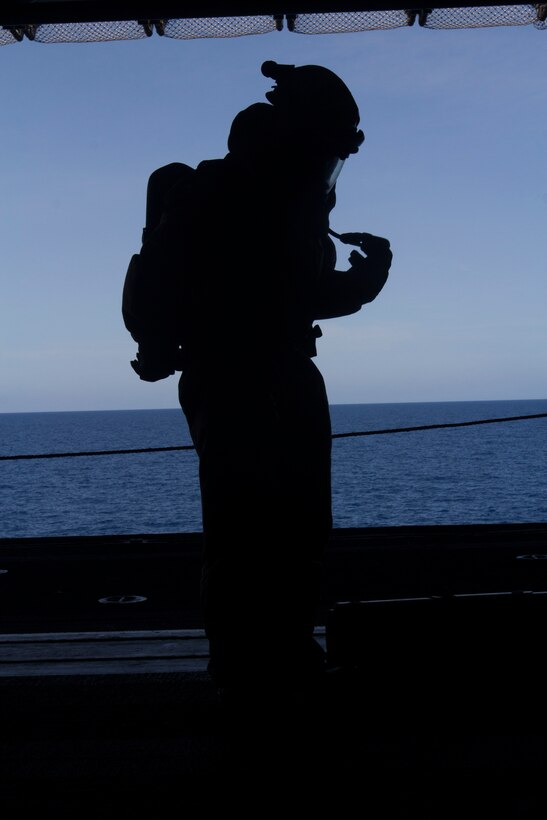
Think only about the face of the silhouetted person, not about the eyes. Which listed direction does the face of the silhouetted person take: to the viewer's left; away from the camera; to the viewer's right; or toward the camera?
to the viewer's right

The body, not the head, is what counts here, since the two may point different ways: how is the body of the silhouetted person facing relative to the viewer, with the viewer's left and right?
facing to the right of the viewer
